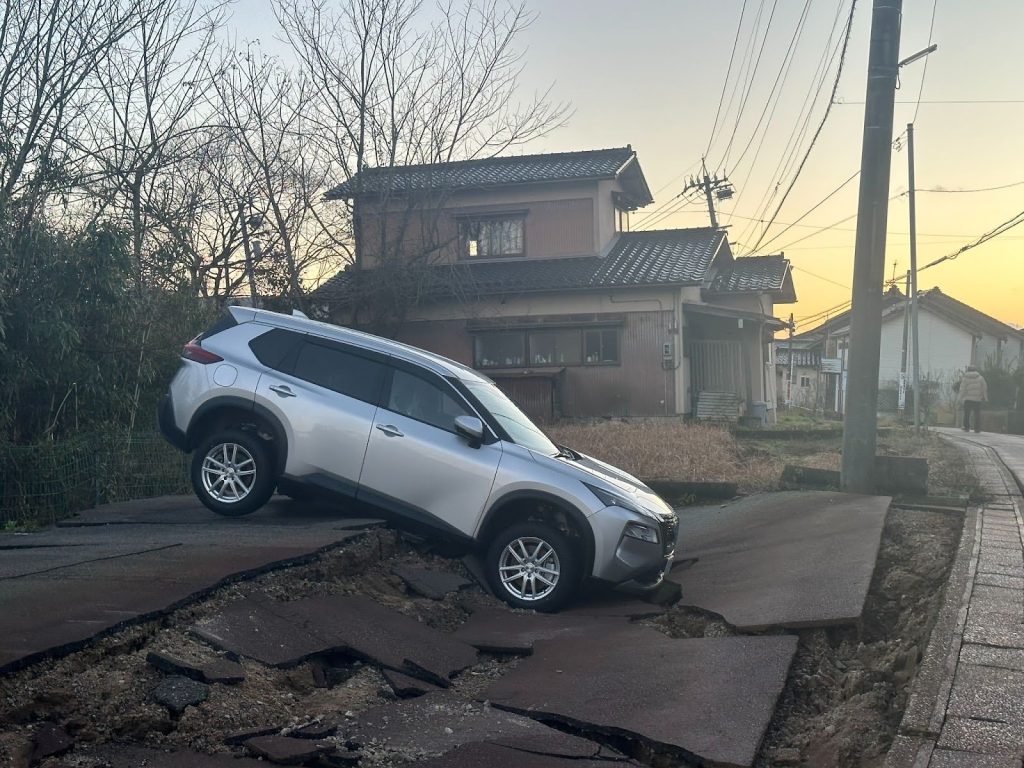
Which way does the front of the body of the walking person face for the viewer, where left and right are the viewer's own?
facing away from the viewer

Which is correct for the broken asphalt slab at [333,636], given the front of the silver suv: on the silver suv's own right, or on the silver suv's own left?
on the silver suv's own right

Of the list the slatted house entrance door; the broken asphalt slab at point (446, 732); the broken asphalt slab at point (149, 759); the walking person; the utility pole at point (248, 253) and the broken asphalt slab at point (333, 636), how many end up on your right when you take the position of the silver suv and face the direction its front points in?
3

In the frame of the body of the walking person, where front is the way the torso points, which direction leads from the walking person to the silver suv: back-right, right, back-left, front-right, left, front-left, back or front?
back

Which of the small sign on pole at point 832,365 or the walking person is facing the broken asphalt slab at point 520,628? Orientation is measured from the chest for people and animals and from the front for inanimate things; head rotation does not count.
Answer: the small sign on pole

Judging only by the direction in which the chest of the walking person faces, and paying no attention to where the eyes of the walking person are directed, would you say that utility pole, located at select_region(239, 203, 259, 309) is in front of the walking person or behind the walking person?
behind

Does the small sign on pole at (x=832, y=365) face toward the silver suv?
yes

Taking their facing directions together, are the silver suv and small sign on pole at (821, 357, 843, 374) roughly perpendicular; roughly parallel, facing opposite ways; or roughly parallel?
roughly perpendicular

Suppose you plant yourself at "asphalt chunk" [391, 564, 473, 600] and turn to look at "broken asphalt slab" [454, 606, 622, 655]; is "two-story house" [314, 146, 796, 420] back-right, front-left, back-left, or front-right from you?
back-left

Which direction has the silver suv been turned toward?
to the viewer's right

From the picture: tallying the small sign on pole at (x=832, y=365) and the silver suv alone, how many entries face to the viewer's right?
1

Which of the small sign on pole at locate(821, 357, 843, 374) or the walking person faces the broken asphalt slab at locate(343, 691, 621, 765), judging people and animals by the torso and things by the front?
the small sign on pole

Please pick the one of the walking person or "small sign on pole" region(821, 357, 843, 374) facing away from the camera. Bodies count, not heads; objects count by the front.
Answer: the walking person

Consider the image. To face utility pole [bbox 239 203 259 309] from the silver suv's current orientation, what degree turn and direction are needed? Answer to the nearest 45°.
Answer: approximately 90° to its left
